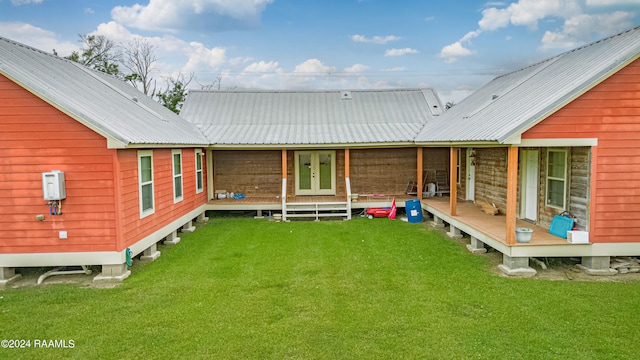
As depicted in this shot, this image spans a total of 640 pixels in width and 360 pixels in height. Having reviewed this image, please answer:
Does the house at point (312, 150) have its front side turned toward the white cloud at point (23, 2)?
no

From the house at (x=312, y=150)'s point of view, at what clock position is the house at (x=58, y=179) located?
the house at (x=58, y=179) is roughly at 1 o'clock from the house at (x=312, y=150).

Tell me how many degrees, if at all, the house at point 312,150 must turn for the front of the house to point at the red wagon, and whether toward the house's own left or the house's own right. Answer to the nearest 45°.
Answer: approximately 45° to the house's own left

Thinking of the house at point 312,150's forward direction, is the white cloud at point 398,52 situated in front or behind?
behind

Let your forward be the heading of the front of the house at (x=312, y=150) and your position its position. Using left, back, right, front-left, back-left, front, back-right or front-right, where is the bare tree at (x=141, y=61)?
back-right

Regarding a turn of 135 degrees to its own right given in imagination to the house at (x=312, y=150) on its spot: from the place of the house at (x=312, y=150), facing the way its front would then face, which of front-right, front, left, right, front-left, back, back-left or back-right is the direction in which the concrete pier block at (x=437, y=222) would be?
back

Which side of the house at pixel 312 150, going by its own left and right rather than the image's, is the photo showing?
front

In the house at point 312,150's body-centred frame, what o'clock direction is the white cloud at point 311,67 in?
The white cloud is roughly at 6 o'clock from the house.

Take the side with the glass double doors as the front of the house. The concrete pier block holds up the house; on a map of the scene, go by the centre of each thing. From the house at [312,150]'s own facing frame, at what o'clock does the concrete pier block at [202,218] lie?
The concrete pier block is roughly at 2 o'clock from the house.

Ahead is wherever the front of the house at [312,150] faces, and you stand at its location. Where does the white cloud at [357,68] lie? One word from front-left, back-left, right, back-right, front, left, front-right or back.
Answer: back

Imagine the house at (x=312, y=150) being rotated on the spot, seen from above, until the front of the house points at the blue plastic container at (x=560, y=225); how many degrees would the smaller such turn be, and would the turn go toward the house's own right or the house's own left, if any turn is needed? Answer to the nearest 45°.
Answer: approximately 45° to the house's own left

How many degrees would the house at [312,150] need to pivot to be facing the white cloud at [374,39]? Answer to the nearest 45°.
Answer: approximately 180°

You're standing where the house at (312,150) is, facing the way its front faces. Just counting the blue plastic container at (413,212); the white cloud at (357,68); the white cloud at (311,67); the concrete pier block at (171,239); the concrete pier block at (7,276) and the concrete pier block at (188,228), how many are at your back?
2

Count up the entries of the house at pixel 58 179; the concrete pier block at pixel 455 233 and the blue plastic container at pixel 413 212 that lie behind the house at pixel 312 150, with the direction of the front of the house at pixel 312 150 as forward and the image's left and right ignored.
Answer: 0

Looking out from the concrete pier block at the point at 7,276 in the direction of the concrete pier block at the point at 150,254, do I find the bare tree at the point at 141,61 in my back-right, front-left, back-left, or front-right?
front-left

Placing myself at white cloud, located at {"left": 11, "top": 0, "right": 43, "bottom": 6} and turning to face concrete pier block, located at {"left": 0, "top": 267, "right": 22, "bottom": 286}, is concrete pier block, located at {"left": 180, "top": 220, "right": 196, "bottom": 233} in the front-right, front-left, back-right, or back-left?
front-left

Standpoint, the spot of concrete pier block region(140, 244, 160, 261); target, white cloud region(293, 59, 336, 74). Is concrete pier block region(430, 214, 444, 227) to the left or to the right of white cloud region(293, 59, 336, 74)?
right

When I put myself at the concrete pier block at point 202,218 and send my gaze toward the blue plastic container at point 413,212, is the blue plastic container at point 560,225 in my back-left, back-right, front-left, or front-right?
front-right
